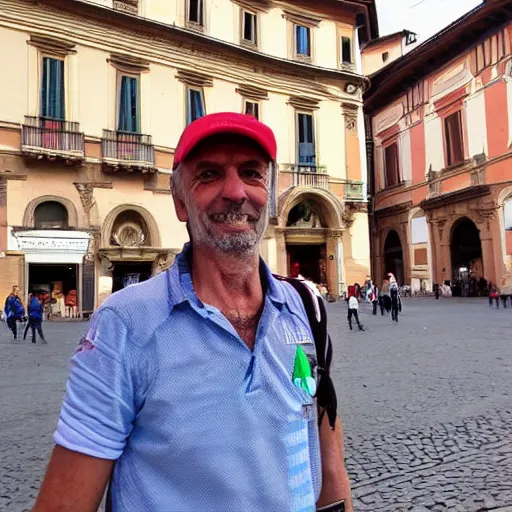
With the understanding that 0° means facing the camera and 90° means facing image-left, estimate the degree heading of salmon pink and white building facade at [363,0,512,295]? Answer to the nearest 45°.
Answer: approximately 45°

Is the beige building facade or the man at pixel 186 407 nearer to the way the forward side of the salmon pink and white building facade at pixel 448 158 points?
the beige building facade

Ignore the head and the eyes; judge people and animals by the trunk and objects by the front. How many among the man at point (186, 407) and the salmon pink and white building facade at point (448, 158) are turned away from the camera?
0

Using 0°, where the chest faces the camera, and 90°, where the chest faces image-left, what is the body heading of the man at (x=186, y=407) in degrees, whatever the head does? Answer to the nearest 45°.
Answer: approximately 315°

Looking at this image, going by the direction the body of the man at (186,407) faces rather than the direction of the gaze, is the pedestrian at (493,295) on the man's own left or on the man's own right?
on the man's own left

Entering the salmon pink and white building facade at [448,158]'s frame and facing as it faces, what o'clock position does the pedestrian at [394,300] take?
The pedestrian is roughly at 11 o'clock from the salmon pink and white building facade.

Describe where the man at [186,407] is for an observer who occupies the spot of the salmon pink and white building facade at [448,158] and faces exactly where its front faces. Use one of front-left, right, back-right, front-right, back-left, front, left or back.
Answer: front-left
